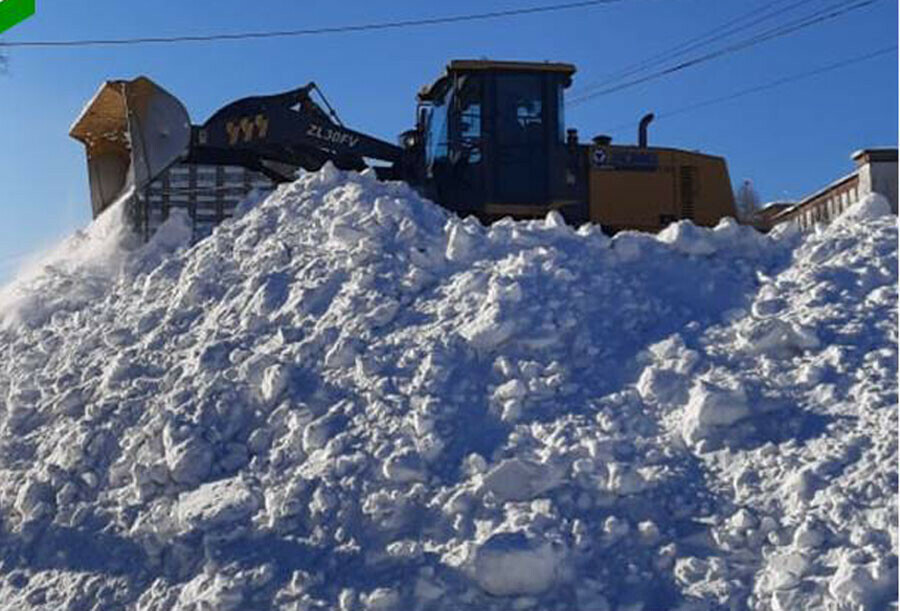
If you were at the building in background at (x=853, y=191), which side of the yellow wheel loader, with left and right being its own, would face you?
back

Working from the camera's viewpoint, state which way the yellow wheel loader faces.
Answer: facing to the left of the viewer
